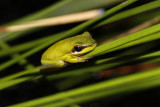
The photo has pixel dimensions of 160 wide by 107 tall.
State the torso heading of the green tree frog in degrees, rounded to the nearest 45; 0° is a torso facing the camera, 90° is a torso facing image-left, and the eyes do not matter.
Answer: approximately 270°
